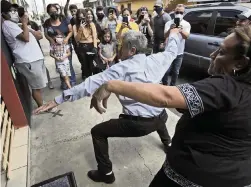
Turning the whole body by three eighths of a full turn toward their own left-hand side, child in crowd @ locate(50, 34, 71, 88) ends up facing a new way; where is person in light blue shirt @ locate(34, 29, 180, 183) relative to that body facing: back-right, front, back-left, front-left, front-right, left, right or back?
back-right

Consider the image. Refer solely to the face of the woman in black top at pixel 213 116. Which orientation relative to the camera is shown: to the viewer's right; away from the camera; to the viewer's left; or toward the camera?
to the viewer's left

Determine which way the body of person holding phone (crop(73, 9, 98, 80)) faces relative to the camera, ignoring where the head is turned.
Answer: toward the camera

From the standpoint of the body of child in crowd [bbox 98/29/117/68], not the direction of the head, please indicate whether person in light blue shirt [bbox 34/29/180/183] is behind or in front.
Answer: in front

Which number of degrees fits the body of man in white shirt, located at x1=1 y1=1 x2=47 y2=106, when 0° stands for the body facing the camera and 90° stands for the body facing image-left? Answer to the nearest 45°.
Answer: approximately 270°

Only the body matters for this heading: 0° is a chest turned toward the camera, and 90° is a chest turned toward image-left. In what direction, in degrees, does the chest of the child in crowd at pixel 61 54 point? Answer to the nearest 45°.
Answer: approximately 0°

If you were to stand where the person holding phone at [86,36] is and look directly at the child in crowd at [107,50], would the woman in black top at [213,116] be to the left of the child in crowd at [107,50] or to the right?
right

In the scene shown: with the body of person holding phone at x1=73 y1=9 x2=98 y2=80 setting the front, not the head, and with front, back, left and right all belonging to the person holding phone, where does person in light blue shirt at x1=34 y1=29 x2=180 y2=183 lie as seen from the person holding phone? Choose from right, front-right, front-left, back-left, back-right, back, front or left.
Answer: front

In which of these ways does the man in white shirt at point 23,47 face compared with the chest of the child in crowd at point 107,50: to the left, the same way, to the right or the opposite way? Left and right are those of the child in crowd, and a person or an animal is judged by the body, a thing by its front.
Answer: to the left

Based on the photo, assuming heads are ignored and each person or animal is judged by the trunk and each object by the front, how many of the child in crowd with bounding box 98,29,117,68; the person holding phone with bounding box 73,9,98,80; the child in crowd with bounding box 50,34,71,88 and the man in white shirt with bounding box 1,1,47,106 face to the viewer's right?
1

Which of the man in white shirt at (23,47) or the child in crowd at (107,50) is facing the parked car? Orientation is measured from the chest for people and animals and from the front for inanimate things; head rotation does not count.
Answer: the man in white shirt

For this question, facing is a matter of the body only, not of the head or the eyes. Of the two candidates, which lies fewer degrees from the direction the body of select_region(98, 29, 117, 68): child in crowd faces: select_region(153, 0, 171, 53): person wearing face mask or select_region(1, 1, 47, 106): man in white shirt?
the man in white shirt

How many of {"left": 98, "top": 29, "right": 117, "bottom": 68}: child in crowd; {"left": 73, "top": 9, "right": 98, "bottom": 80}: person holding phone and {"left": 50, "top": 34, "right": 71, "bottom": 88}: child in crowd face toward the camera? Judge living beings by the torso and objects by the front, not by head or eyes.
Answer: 3

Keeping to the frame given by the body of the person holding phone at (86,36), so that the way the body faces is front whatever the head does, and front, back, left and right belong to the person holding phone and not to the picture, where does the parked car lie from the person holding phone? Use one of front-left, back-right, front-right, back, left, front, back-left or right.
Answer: left

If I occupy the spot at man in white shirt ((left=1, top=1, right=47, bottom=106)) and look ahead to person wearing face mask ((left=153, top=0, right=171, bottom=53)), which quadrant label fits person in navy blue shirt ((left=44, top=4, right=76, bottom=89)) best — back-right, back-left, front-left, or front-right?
front-left
